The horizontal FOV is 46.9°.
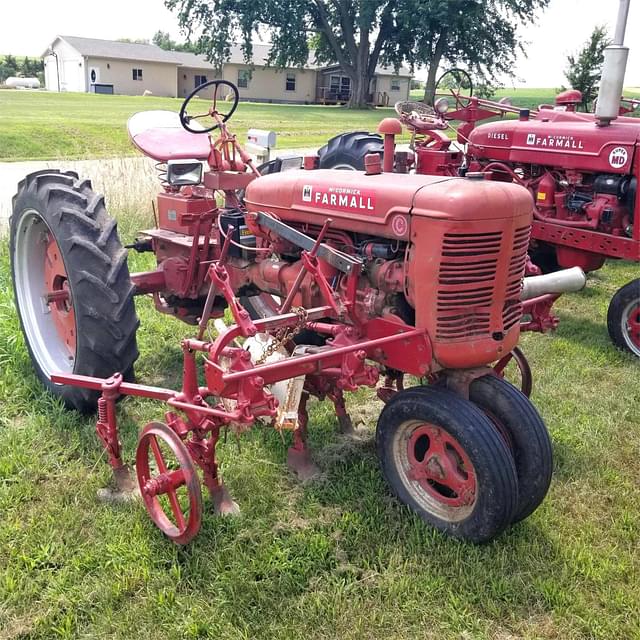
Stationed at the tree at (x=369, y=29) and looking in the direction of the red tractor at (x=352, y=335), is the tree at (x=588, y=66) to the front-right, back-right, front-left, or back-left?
front-left

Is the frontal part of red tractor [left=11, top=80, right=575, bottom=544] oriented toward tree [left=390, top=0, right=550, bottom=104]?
no

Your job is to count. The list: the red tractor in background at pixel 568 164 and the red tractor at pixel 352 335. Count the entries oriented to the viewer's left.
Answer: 0

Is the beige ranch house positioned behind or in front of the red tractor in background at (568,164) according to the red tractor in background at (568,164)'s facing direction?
behind

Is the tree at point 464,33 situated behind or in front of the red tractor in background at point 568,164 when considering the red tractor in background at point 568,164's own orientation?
behind

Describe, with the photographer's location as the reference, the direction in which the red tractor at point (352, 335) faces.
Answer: facing the viewer and to the right of the viewer

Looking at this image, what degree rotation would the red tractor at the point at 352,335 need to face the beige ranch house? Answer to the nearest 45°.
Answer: approximately 135° to its left

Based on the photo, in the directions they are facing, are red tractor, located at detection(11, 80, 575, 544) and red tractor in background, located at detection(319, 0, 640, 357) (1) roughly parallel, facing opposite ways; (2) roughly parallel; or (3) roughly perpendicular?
roughly parallel

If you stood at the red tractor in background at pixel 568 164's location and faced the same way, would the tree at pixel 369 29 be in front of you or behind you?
behind

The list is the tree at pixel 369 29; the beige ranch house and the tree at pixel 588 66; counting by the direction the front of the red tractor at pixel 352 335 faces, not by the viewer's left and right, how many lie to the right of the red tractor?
0

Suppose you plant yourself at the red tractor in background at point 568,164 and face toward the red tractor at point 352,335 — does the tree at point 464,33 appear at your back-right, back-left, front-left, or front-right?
back-right

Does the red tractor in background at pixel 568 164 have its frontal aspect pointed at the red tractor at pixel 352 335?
no

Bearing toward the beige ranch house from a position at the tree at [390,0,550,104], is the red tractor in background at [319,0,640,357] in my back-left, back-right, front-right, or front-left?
back-left

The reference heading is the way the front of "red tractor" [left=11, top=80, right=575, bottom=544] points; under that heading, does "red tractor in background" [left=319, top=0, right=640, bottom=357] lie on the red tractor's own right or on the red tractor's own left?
on the red tractor's own left

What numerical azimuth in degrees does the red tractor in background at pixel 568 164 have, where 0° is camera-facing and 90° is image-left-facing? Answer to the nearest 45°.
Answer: approximately 315°

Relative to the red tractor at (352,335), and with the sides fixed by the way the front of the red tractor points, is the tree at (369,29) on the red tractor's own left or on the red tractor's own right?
on the red tractor's own left

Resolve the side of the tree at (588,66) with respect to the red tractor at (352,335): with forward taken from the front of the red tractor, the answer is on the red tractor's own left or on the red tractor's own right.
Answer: on the red tractor's own left

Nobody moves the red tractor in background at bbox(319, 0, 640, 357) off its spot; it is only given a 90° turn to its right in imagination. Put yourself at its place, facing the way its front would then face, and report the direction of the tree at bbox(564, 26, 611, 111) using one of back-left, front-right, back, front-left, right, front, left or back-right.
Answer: back-right
